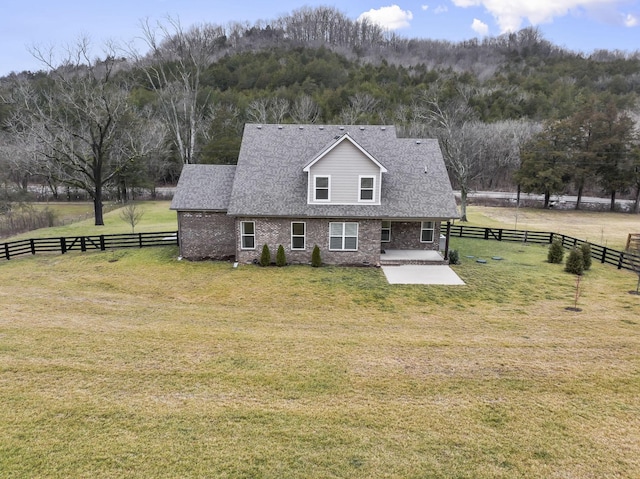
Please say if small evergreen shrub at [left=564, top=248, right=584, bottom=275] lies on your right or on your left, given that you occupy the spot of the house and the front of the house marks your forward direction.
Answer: on your right

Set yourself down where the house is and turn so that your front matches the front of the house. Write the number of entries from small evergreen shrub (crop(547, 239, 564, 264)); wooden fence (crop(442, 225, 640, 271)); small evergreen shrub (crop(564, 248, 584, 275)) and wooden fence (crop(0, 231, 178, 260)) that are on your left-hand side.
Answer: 1

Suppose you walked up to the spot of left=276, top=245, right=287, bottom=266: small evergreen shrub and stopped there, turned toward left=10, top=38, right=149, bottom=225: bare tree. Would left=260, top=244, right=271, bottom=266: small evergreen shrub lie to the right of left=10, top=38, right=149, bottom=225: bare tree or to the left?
left

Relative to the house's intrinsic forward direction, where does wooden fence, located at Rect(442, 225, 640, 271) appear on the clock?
The wooden fence is roughly at 2 o'clock from the house.

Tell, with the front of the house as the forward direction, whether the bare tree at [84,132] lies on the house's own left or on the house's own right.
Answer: on the house's own left

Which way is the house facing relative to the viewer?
away from the camera
